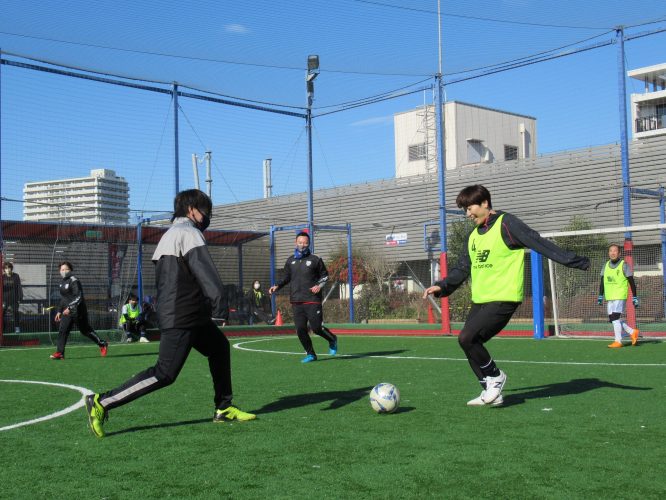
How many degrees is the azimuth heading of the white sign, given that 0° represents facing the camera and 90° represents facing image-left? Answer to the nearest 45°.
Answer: approximately 0°

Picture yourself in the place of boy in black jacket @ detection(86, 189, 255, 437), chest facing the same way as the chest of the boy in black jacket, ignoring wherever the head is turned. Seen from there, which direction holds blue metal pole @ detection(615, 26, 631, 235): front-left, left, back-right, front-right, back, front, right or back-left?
front-left

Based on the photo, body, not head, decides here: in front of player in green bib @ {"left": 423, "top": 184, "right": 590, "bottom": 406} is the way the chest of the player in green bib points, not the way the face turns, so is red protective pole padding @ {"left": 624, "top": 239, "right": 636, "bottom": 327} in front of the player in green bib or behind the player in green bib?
behind

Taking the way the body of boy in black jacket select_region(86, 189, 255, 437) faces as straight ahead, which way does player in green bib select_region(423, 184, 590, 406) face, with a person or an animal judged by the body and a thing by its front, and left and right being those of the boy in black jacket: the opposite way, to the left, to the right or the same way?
the opposite way

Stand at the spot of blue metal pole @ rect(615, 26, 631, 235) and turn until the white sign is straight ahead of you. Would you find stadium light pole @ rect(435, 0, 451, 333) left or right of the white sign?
left

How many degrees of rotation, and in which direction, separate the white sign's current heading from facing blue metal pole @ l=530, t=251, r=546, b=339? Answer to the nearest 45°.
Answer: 0° — it already faces it

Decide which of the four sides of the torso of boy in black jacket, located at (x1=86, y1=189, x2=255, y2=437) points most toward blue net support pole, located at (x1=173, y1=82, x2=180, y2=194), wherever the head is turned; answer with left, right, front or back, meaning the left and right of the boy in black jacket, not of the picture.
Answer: left

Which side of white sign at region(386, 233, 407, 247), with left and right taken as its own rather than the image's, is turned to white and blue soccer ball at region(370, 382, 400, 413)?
front

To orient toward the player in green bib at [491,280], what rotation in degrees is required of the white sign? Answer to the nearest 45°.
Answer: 0° — it already faces them
